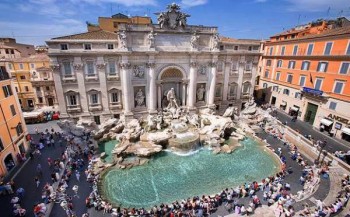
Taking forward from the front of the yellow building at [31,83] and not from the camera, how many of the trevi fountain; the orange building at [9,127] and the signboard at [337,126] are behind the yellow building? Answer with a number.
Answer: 0

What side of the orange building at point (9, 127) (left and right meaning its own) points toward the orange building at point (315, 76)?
front

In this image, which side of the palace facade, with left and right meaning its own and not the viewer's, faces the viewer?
front

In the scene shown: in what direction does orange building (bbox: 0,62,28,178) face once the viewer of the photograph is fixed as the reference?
facing the viewer and to the right of the viewer

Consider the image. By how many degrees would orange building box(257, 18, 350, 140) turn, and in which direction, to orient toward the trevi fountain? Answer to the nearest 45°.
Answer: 0° — it already faces it

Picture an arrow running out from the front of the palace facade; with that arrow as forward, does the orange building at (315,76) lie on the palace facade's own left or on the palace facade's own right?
on the palace facade's own left

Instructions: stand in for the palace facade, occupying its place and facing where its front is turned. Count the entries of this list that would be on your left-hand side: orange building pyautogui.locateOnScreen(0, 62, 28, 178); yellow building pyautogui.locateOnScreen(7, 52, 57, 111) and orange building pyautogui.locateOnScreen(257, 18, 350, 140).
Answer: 1

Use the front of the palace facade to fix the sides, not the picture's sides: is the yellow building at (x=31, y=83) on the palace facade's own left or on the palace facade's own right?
on the palace facade's own right

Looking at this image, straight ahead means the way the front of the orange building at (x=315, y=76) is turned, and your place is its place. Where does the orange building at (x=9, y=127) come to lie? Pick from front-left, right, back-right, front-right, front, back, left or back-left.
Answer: front

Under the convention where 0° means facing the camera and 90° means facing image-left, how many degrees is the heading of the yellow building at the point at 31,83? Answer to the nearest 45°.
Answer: approximately 0°

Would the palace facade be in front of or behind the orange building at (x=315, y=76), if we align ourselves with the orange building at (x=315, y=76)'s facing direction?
in front
